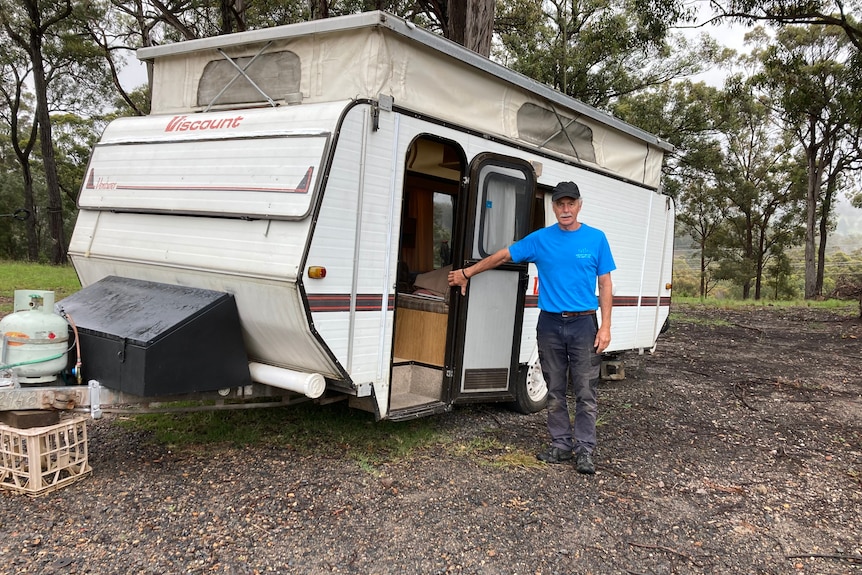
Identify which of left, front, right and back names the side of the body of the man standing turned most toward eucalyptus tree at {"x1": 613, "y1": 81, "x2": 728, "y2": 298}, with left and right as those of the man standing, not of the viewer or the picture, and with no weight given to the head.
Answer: back

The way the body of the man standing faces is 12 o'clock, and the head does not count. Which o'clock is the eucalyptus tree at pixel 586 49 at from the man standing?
The eucalyptus tree is roughly at 6 o'clock from the man standing.

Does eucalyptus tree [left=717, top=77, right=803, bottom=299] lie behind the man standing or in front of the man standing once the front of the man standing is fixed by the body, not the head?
behind

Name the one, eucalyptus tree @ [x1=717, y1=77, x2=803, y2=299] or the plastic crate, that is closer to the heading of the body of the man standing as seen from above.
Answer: the plastic crate

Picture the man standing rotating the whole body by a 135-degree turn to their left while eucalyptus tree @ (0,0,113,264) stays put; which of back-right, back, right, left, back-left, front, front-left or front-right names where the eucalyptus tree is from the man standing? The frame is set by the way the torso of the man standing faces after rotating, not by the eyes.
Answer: left

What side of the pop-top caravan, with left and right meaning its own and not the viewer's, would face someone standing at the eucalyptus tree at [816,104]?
back

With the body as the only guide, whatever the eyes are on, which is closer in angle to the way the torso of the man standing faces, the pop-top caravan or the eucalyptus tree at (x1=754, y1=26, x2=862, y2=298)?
the pop-top caravan

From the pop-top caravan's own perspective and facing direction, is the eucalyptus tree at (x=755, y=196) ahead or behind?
behind

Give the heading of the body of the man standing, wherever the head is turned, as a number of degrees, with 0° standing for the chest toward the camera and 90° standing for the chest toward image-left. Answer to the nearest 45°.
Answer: approximately 0°
